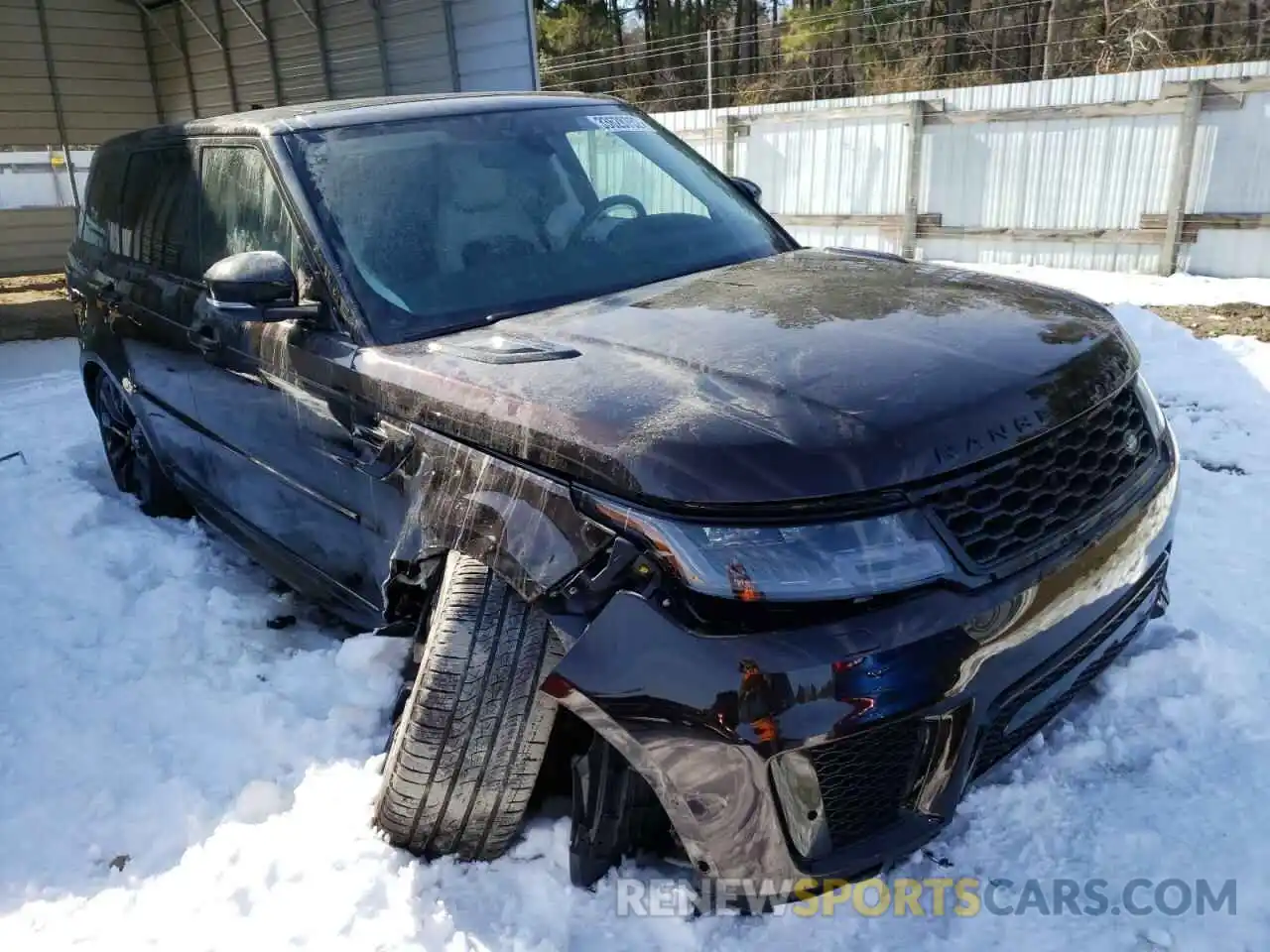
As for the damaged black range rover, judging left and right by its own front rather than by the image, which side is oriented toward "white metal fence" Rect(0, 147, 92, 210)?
back

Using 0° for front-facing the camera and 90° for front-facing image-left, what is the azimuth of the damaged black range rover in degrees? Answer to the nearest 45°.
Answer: approximately 315°

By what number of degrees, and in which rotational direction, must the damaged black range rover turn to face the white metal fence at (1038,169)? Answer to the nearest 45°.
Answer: approximately 90° to its left
